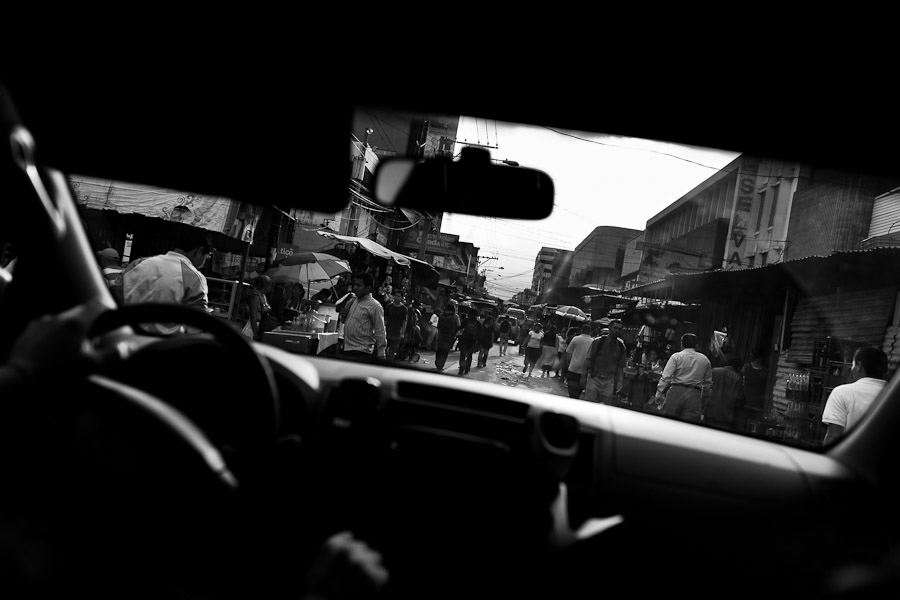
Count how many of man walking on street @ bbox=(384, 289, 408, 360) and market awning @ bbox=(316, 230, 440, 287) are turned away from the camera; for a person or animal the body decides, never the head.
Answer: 0

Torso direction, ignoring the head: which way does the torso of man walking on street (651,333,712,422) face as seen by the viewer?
away from the camera

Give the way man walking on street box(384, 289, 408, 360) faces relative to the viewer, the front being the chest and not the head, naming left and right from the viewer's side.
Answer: facing the viewer

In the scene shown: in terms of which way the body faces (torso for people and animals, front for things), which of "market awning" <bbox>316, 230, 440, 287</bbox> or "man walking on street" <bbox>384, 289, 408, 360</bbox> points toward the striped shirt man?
the man walking on street

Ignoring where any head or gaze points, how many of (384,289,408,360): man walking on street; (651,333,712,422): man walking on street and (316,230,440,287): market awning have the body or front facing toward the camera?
1

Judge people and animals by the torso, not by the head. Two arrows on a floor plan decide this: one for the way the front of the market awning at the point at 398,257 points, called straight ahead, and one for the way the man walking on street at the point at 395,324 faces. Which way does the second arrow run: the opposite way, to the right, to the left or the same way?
to the right

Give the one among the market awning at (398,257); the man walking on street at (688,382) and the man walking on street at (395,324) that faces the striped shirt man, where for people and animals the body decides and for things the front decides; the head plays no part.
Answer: the man walking on street at (395,324)

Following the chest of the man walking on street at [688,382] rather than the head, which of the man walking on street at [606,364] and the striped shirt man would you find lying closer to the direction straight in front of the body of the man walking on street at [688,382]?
the man walking on street

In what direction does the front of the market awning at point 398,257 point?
to the viewer's right

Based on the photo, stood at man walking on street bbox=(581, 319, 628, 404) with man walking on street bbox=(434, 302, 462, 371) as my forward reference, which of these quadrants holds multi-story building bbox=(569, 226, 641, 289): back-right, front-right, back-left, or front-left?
front-right

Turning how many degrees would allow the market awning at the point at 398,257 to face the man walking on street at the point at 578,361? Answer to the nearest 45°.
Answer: approximately 45° to its right
